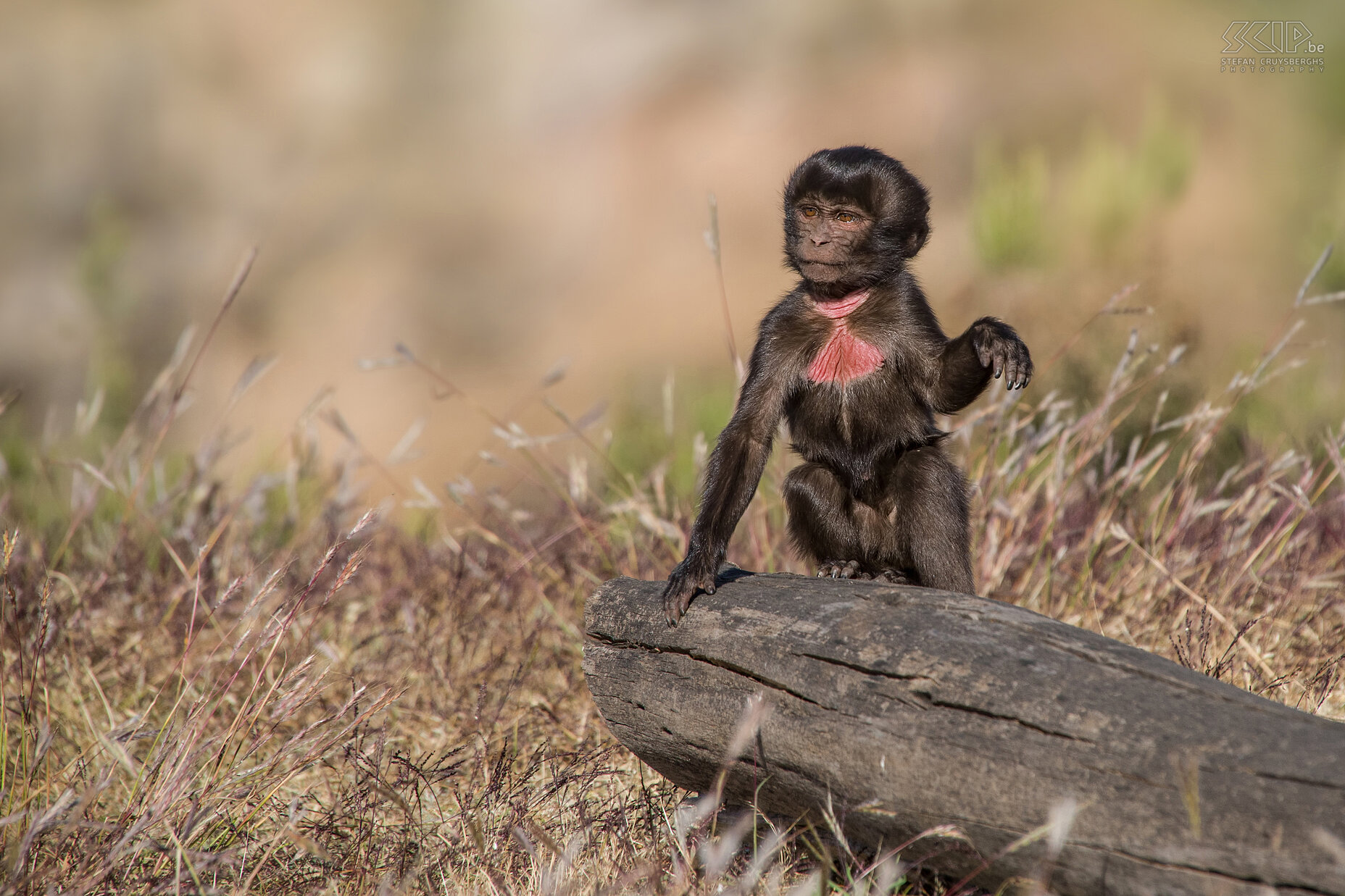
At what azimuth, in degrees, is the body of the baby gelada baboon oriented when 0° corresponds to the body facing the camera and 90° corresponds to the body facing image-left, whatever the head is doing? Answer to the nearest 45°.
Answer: approximately 0°
